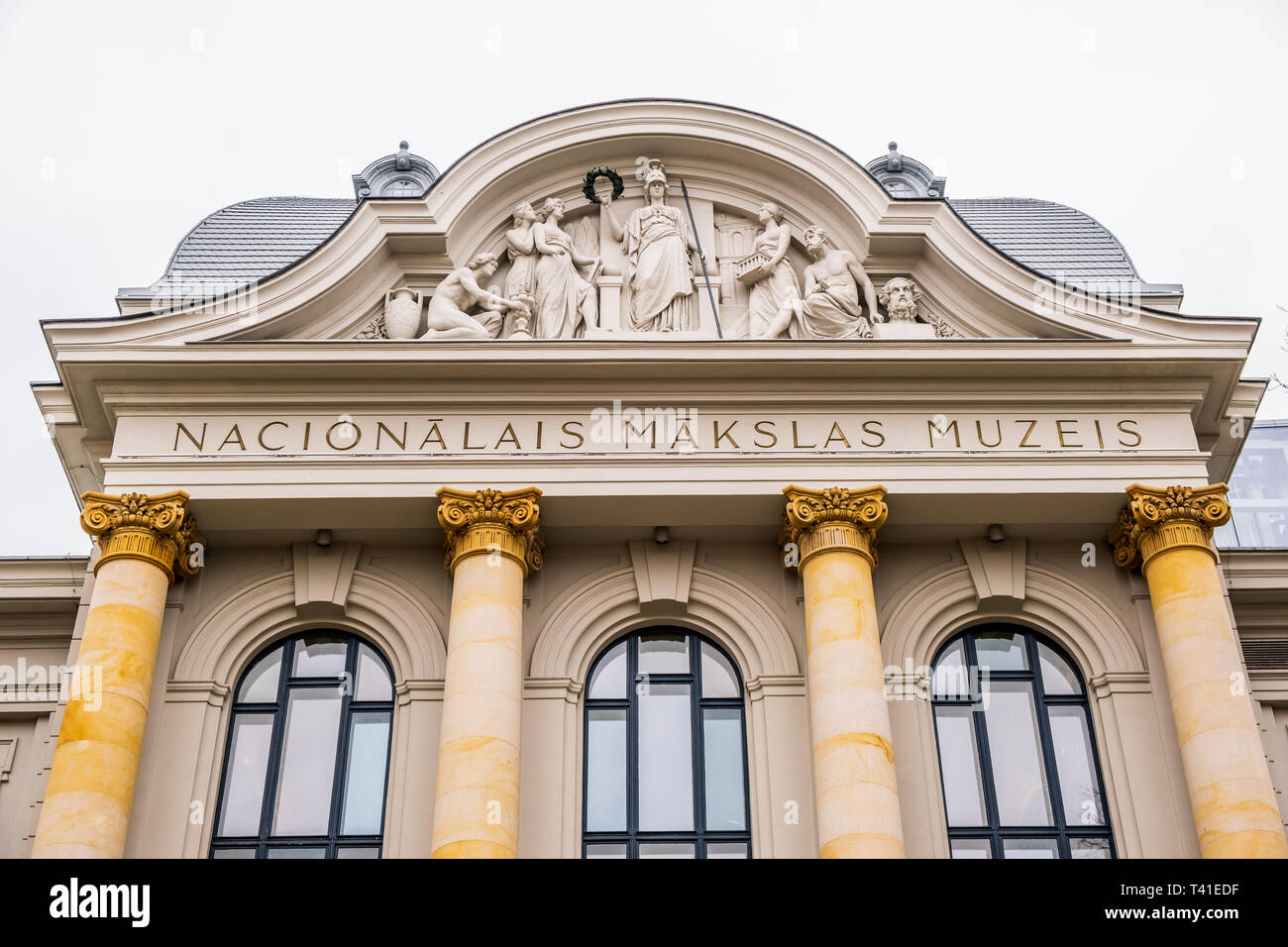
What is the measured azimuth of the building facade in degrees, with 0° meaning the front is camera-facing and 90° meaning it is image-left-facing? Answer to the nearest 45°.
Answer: approximately 0°
